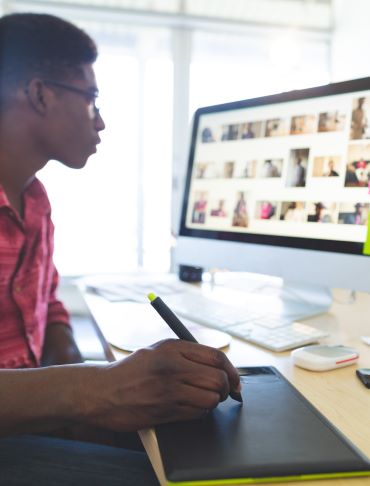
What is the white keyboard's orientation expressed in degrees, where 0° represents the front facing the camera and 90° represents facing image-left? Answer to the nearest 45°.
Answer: approximately 45°

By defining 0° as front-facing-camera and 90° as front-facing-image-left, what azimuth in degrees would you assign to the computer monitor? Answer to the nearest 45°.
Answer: approximately 45°

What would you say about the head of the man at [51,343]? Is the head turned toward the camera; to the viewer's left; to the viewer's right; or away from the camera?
to the viewer's right
